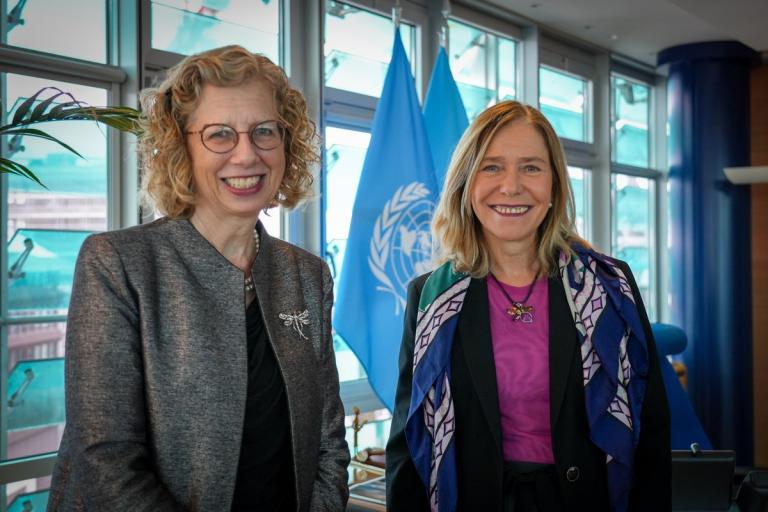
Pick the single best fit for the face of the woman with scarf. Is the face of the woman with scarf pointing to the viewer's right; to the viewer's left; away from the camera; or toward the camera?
toward the camera

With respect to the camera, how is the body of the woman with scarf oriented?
toward the camera

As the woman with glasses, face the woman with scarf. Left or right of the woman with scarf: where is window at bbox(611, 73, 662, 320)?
left

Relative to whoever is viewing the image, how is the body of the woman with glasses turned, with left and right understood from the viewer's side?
facing the viewer and to the right of the viewer

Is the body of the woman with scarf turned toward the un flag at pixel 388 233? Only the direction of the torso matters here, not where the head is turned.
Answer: no

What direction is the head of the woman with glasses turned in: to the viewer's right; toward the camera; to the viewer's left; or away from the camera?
toward the camera

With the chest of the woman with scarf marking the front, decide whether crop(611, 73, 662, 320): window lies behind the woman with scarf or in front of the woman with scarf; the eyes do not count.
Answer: behind

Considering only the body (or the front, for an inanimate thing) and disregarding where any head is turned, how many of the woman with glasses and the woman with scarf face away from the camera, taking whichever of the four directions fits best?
0

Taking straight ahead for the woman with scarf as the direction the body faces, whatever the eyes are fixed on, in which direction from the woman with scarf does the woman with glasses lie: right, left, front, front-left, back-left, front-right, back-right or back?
front-right

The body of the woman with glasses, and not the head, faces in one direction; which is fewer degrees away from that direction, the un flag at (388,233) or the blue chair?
the blue chair

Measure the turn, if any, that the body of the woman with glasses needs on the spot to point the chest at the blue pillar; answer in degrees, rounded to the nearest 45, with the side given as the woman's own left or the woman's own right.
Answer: approximately 90° to the woman's own left

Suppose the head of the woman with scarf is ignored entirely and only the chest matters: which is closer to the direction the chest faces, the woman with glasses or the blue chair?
the woman with glasses

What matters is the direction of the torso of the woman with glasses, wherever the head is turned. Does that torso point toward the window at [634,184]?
no

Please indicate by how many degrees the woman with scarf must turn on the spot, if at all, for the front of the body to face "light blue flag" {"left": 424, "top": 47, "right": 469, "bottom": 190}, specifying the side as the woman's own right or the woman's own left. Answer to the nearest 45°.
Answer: approximately 180°

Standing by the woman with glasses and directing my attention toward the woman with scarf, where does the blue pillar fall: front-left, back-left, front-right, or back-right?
front-left
